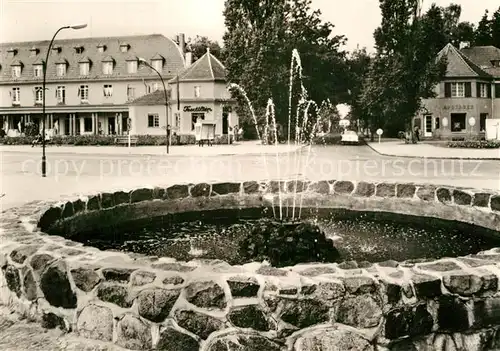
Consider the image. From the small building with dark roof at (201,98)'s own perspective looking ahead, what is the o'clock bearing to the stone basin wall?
The stone basin wall is roughly at 12 o'clock from the small building with dark roof.

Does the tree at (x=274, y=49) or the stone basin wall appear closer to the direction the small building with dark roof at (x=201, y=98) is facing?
the stone basin wall

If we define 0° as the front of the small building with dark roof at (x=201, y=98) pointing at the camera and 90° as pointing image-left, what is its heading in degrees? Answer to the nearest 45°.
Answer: approximately 0°

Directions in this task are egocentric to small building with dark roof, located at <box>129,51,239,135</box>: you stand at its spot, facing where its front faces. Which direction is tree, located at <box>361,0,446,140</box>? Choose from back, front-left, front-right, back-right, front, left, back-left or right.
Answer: front-left

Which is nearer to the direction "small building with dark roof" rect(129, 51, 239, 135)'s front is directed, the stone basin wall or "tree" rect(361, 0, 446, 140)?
the stone basin wall

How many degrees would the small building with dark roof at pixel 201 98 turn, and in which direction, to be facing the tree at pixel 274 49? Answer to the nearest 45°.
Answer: approximately 45° to its left

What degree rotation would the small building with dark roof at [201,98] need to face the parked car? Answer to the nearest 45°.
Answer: approximately 45° to its left
